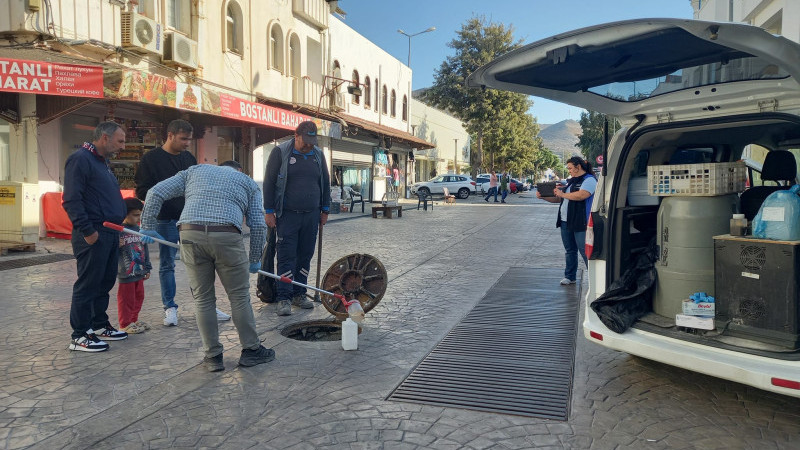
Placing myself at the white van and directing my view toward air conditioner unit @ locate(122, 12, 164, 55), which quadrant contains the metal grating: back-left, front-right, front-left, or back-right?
front-left

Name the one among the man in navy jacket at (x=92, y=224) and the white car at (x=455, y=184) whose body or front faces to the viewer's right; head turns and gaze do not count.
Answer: the man in navy jacket

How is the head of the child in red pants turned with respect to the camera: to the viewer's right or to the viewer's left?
to the viewer's right

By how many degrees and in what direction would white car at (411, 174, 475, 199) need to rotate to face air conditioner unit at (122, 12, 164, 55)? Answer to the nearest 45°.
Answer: approximately 90° to its left

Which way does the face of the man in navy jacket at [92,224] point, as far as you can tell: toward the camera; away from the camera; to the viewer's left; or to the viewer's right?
to the viewer's right

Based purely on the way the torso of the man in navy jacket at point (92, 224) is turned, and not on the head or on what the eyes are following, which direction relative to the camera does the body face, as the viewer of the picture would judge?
to the viewer's right

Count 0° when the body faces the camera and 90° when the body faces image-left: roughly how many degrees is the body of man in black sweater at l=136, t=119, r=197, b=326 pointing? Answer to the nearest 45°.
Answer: approximately 315°

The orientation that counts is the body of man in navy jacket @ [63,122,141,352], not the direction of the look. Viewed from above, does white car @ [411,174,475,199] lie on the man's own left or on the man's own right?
on the man's own left

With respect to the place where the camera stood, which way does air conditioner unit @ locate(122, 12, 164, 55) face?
facing the viewer and to the right of the viewer

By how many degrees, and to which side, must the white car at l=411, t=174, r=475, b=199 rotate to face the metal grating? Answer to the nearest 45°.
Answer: approximately 90° to its left

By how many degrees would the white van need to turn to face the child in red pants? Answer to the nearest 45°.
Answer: approximately 135° to its left

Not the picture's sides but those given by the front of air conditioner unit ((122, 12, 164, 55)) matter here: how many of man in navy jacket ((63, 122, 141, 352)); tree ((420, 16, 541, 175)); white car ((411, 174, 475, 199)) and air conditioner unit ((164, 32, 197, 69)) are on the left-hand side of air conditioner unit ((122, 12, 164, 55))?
3

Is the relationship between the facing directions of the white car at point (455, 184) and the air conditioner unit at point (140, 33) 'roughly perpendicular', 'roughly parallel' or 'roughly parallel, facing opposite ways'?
roughly parallel, facing opposite ways

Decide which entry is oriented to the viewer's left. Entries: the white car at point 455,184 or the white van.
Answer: the white car

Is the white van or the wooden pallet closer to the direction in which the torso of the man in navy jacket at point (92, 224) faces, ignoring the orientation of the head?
the white van

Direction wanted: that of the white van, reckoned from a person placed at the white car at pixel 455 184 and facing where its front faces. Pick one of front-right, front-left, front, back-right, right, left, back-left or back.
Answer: left

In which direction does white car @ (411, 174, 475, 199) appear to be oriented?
to the viewer's left

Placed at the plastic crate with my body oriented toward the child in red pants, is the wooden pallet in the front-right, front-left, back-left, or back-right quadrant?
front-right
